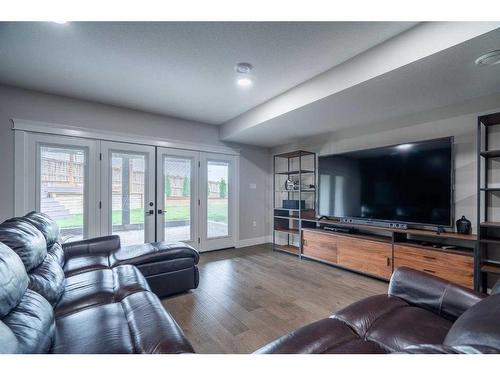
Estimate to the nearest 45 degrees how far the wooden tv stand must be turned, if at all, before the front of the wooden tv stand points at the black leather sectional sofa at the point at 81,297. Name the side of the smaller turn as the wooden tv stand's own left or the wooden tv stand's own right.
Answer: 0° — it already faces it

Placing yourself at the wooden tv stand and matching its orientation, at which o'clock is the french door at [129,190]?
The french door is roughly at 1 o'clock from the wooden tv stand.

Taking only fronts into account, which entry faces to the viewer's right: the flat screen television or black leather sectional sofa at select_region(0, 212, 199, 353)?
the black leather sectional sofa

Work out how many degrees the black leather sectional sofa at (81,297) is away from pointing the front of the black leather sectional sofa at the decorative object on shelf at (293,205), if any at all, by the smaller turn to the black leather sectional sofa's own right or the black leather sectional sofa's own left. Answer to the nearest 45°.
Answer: approximately 45° to the black leather sectional sofa's own left

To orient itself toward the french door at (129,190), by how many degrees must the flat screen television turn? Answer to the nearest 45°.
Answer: approximately 45° to its right

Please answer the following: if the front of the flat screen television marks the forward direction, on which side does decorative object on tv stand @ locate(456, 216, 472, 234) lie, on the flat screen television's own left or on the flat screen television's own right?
on the flat screen television's own left

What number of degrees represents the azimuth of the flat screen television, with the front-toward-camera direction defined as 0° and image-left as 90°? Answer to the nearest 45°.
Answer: approximately 45°

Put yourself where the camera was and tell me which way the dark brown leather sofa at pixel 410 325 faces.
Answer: facing away from the viewer and to the left of the viewer

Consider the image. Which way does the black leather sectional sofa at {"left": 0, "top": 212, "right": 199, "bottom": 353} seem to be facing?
to the viewer's right

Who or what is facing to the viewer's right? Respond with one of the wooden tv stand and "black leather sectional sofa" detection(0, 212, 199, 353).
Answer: the black leather sectional sofa

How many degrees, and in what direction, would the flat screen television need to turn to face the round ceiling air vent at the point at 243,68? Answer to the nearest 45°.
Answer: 0° — it already faces it

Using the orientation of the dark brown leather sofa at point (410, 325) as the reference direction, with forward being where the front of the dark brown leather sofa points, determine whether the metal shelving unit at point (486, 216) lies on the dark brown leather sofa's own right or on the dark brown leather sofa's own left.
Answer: on the dark brown leather sofa's own right

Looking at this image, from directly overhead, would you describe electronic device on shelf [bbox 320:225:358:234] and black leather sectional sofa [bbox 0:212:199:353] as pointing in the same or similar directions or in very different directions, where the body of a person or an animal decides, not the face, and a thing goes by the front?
very different directions

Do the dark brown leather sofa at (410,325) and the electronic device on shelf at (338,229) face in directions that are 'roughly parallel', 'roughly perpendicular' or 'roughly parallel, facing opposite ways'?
roughly perpendicular

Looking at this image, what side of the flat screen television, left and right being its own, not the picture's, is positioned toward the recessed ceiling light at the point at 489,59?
left
